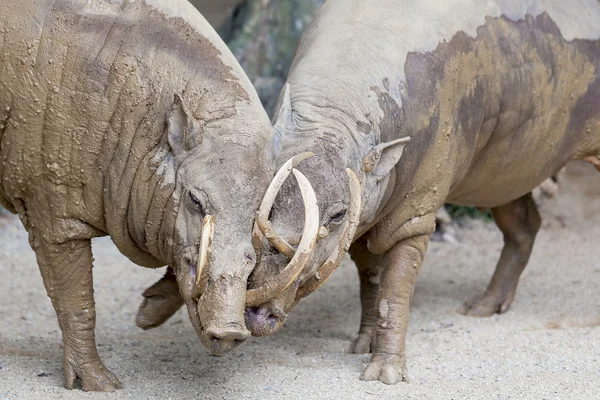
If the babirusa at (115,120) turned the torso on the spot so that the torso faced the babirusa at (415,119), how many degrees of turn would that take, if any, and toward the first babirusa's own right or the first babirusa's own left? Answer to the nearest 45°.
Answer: approximately 45° to the first babirusa's own left

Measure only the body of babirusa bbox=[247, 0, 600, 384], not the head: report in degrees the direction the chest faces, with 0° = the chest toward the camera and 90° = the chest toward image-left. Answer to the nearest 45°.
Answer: approximately 45°

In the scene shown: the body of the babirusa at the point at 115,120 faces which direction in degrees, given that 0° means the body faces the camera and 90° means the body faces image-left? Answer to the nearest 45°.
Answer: approximately 315°
